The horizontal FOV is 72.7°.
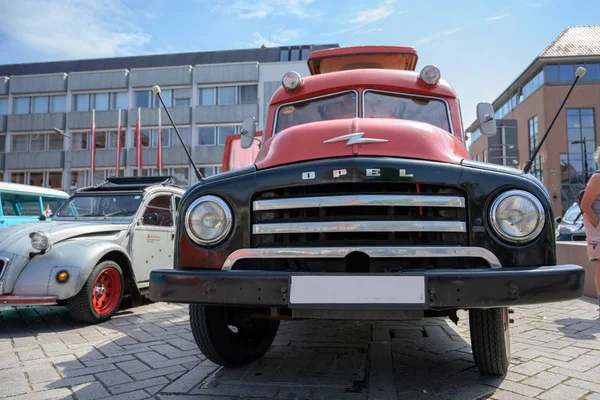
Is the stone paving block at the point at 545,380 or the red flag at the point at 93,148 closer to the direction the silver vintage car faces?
the stone paving block

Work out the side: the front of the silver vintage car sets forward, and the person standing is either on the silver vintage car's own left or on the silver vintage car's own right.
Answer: on the silver vintage car's own left

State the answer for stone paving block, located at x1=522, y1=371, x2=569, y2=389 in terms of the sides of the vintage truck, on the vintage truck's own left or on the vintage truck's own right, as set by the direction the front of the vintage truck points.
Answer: on the vintage truck's own left

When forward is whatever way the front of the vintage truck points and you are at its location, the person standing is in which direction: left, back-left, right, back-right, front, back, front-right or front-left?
back-left

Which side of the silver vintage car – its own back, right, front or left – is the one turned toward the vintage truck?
left

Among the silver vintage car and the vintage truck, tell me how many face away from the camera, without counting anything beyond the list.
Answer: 0

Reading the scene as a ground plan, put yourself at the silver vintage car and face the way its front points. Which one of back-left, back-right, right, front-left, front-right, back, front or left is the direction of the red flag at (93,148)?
back-right

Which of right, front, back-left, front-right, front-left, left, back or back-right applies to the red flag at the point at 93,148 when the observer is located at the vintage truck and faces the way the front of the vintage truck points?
back-right

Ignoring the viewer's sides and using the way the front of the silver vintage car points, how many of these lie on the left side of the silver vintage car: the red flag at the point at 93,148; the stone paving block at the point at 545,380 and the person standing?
2

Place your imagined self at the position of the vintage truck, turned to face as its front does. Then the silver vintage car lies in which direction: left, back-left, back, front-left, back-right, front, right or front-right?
back-right

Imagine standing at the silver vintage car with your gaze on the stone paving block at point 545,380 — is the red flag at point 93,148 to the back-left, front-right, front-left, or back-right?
back-left
